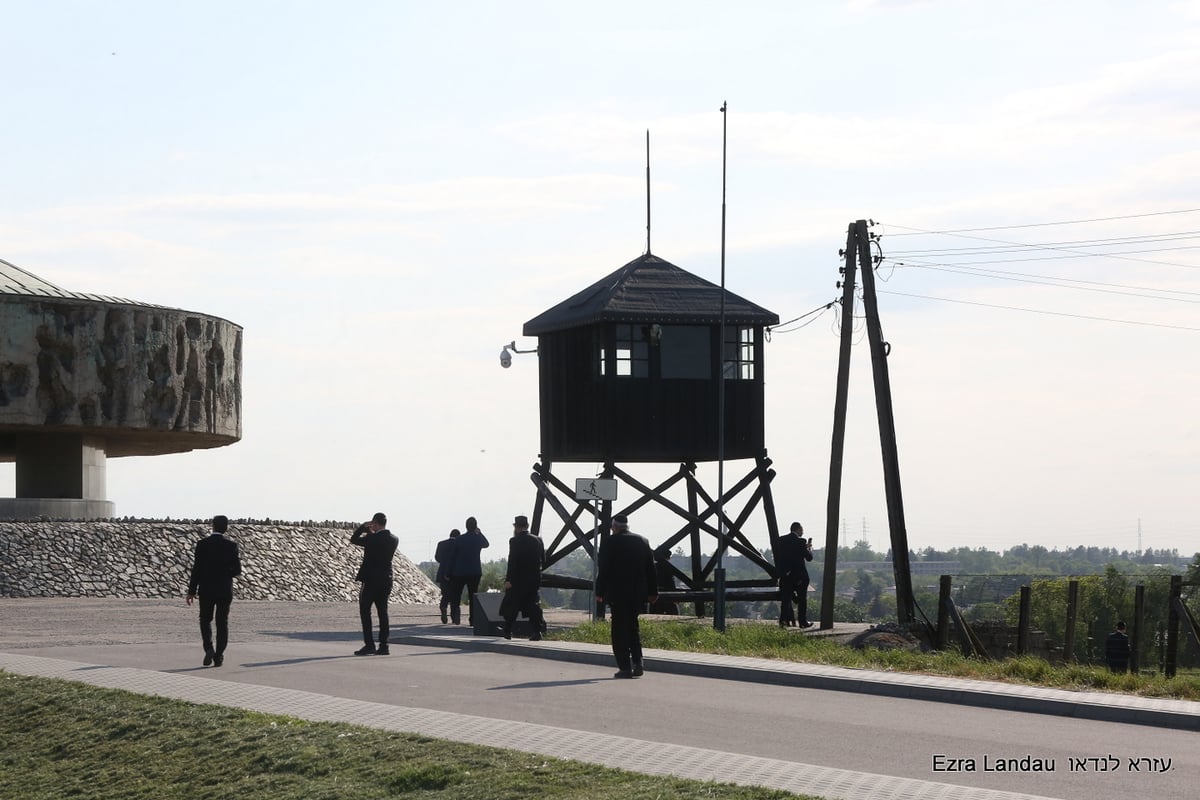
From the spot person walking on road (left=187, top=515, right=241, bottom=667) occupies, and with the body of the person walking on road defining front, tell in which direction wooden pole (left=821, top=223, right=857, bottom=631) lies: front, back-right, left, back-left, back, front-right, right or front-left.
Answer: front-right

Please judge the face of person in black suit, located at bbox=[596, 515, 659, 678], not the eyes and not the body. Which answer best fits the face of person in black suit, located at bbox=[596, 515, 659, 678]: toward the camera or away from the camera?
away from the camera

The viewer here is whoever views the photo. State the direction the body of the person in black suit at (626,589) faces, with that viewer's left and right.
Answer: facing away from the viewer

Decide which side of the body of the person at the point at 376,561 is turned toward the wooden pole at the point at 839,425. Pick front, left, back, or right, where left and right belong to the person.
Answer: right

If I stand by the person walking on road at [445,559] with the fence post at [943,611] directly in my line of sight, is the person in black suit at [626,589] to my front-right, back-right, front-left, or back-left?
front-right

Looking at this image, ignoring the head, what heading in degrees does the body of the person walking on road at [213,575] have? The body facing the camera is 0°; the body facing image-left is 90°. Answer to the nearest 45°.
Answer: approximately 180°

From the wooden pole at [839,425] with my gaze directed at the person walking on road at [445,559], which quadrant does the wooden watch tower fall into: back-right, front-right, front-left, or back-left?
front-right

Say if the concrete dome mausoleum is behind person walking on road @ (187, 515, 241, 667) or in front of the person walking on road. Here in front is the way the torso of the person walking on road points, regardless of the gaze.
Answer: in front

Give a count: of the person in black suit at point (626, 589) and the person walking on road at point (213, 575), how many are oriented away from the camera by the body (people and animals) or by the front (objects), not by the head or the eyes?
2

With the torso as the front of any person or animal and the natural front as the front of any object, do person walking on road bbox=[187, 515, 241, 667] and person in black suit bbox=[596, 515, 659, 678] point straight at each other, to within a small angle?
no

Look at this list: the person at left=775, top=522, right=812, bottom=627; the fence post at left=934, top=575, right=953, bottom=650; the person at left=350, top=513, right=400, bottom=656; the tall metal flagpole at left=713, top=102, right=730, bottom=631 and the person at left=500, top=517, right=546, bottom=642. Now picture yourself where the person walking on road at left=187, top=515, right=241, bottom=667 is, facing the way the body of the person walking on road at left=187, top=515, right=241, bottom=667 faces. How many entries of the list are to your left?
0

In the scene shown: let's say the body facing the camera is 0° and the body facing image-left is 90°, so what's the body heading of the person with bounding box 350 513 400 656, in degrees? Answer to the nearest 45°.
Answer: approximately 135°

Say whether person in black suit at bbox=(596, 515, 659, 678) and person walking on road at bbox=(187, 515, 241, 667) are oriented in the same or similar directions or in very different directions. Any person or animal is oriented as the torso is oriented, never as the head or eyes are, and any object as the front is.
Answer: same or similar directions
